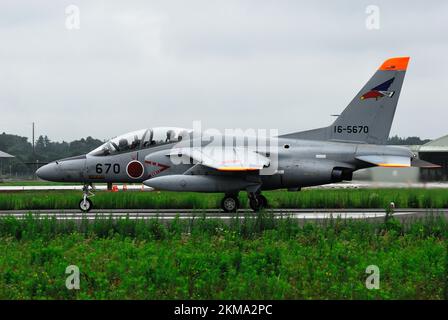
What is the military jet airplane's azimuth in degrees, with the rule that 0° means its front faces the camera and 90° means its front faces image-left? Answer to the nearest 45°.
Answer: approximately 90°
